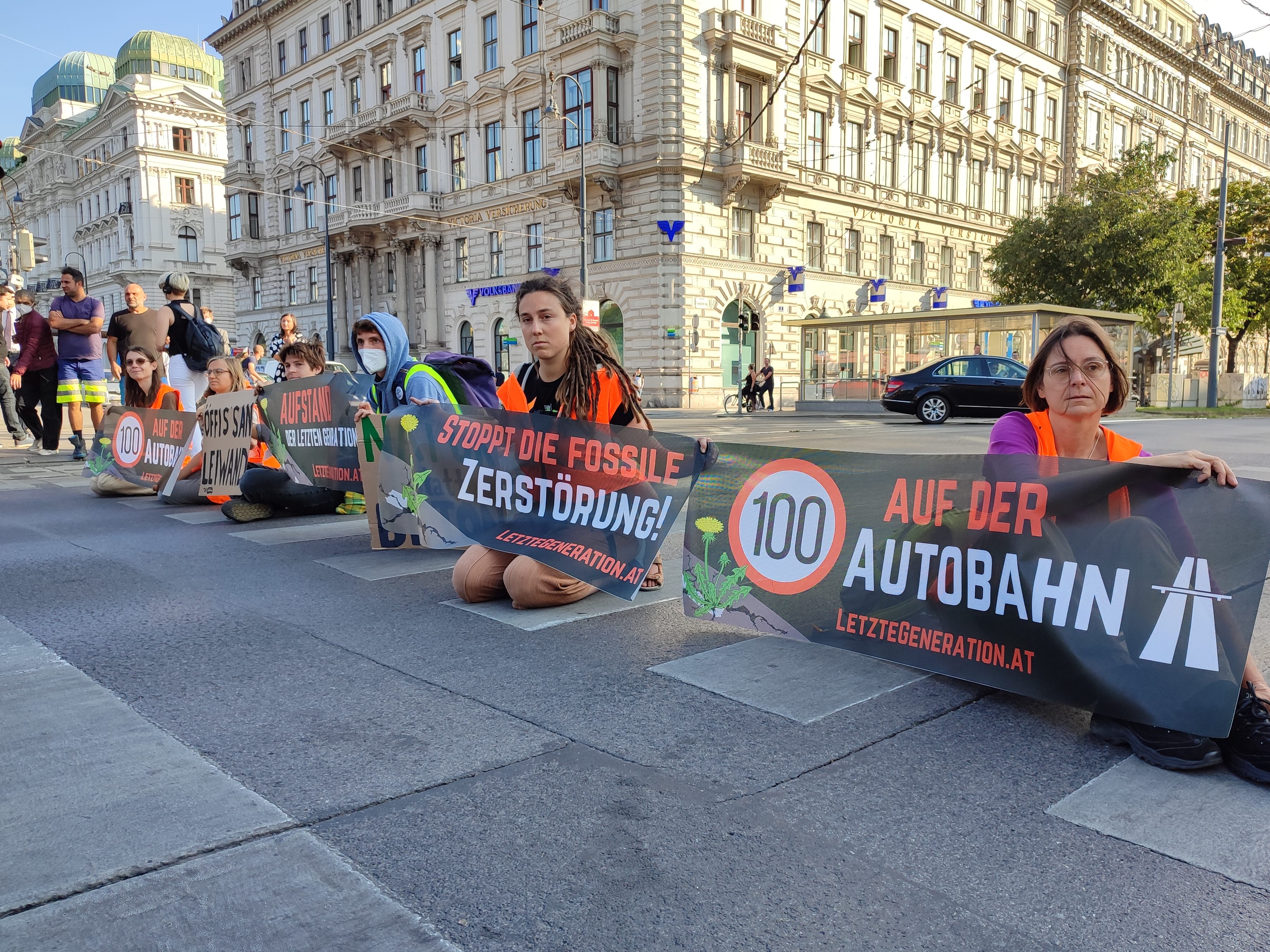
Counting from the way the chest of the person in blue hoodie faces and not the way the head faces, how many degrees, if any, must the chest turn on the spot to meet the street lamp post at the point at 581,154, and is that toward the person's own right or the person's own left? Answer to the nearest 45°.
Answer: approximately 135° to the person's own right

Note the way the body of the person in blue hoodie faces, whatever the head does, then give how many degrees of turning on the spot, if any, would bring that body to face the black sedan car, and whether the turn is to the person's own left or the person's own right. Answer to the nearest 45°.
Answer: approximately 180°

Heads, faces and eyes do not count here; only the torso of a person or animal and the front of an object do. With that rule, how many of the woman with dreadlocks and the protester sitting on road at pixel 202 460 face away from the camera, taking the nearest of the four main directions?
0

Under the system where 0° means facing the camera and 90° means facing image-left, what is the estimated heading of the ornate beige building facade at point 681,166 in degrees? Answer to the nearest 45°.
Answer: approximately 45°

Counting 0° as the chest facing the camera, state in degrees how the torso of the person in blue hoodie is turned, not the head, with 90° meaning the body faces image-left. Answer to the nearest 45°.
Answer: approximately 45°

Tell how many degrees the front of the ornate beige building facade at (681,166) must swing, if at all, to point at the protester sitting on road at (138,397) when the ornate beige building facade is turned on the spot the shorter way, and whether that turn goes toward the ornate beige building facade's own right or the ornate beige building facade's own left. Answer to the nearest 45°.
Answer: approximately 45° to the ornate beige building facade's own left

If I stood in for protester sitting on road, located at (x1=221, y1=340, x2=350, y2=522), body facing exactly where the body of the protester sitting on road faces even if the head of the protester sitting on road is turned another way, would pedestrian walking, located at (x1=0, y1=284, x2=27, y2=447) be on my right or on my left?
on my right

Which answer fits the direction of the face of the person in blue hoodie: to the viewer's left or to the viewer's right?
to the viewer's left

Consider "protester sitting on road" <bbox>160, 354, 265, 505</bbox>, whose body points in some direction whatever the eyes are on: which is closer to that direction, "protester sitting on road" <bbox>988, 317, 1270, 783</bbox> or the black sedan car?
the protester sitting on road

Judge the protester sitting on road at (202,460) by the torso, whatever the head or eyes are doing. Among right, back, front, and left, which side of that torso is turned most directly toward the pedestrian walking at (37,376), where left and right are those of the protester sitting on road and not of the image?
right

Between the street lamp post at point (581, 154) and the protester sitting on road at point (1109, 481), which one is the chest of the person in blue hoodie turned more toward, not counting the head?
the protester sitting on road
